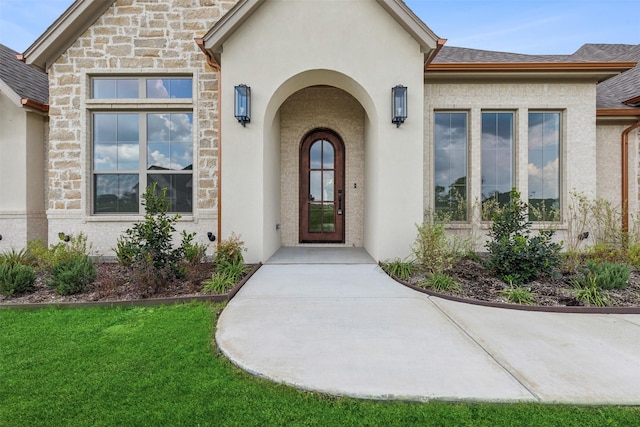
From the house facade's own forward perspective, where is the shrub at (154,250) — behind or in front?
in front

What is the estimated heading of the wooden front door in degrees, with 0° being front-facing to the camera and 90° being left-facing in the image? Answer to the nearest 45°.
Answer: approximately 0°

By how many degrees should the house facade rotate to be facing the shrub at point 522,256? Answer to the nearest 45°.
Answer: approximately 45° to its left

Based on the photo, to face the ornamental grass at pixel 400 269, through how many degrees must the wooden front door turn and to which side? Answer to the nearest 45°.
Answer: approximately 45° to its left

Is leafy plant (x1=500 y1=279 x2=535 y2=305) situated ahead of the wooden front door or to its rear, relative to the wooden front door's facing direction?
ahead

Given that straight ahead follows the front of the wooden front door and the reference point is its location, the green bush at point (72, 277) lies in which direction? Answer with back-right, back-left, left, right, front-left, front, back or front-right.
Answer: front-right
